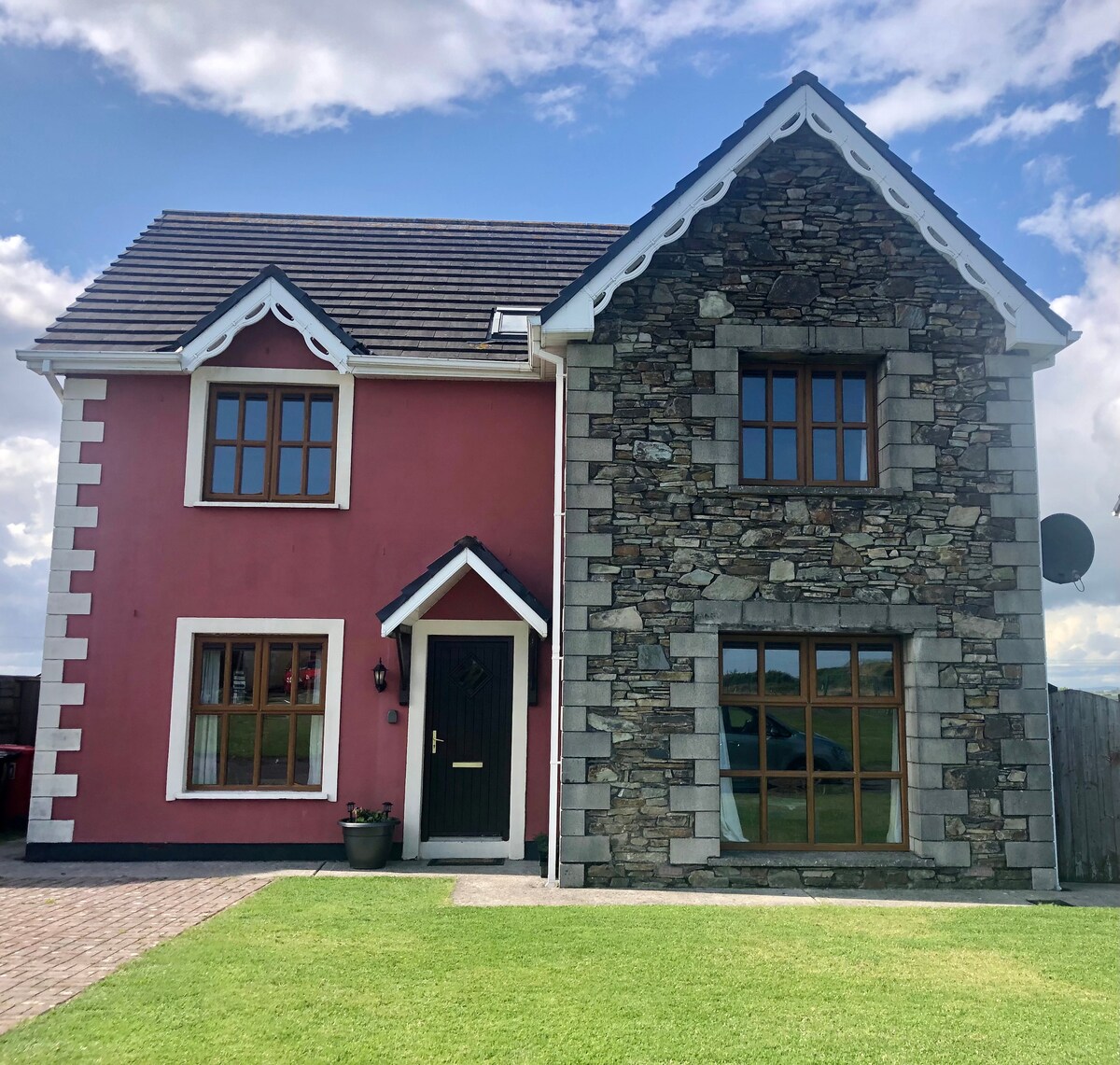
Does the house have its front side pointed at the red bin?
no

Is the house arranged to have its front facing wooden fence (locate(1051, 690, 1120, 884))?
no

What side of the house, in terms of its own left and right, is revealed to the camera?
front

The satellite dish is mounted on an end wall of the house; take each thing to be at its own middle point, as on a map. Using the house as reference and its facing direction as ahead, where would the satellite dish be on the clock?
The satellite dish is roughly at 9 o'clock from the house.
